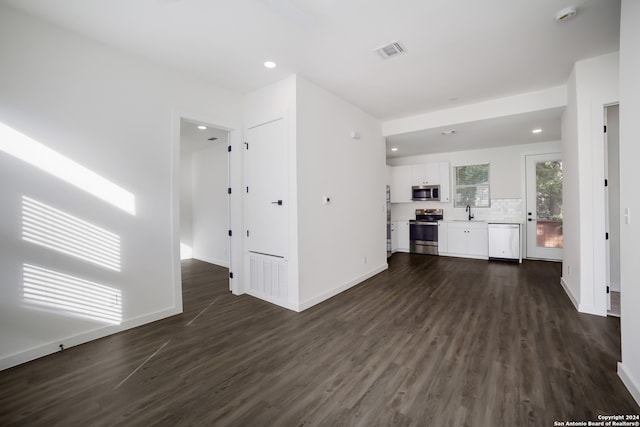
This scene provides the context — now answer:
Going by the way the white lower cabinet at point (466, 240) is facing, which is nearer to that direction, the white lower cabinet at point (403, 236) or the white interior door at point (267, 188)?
the white interior door

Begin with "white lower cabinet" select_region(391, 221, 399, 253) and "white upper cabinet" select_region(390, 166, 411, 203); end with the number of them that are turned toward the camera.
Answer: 2

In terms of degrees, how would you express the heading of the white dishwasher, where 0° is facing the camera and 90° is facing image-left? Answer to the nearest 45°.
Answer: approximately 0°

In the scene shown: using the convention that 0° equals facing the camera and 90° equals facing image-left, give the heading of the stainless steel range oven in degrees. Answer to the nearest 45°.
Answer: approximately 0°

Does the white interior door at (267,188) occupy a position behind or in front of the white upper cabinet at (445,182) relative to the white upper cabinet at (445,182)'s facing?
in front
